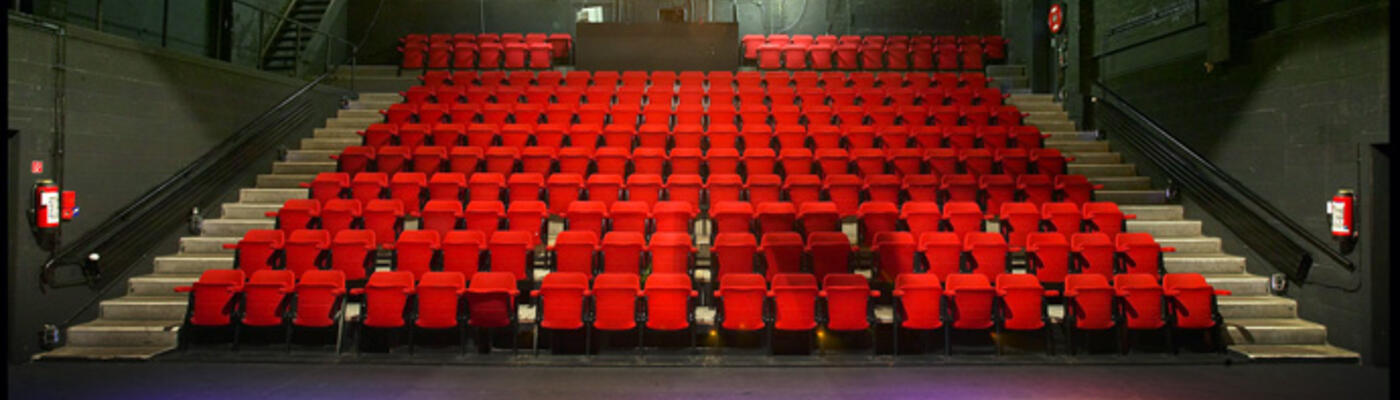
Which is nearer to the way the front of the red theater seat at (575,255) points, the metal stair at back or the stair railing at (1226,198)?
the stair railing

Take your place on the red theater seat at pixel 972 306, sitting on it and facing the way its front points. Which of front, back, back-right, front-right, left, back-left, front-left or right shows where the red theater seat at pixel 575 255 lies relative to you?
right

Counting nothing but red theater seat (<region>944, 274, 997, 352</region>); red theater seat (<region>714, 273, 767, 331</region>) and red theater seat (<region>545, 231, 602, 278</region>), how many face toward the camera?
3

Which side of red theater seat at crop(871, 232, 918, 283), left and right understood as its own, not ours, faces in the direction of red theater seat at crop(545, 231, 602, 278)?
right

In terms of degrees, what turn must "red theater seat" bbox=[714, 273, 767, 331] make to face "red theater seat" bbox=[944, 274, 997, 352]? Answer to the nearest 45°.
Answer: approximately 90° to its left

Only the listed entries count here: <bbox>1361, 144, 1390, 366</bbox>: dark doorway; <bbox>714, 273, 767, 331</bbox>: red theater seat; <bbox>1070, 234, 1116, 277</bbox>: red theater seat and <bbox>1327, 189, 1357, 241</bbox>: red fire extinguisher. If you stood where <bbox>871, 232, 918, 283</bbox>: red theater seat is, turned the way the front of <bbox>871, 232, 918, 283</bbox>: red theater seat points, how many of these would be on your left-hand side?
3

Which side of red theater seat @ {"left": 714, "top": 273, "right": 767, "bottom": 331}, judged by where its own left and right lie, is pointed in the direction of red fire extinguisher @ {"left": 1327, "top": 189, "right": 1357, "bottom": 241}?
left

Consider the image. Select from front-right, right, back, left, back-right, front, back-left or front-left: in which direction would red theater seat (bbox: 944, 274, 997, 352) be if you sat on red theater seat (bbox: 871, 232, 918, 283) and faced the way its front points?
front-left

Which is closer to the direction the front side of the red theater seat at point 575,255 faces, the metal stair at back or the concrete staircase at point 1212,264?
the concrete staircase

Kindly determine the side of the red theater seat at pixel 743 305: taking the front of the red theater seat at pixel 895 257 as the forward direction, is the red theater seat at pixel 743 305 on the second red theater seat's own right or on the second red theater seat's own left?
on the second red theater seat's own right

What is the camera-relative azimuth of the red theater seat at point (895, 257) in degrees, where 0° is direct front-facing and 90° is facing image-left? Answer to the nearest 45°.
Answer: approximately 0°

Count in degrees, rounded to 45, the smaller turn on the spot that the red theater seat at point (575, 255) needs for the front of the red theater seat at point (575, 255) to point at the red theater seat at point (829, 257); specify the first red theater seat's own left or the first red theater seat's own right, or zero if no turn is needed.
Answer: approximately 90° to the first red theater seat's own left
